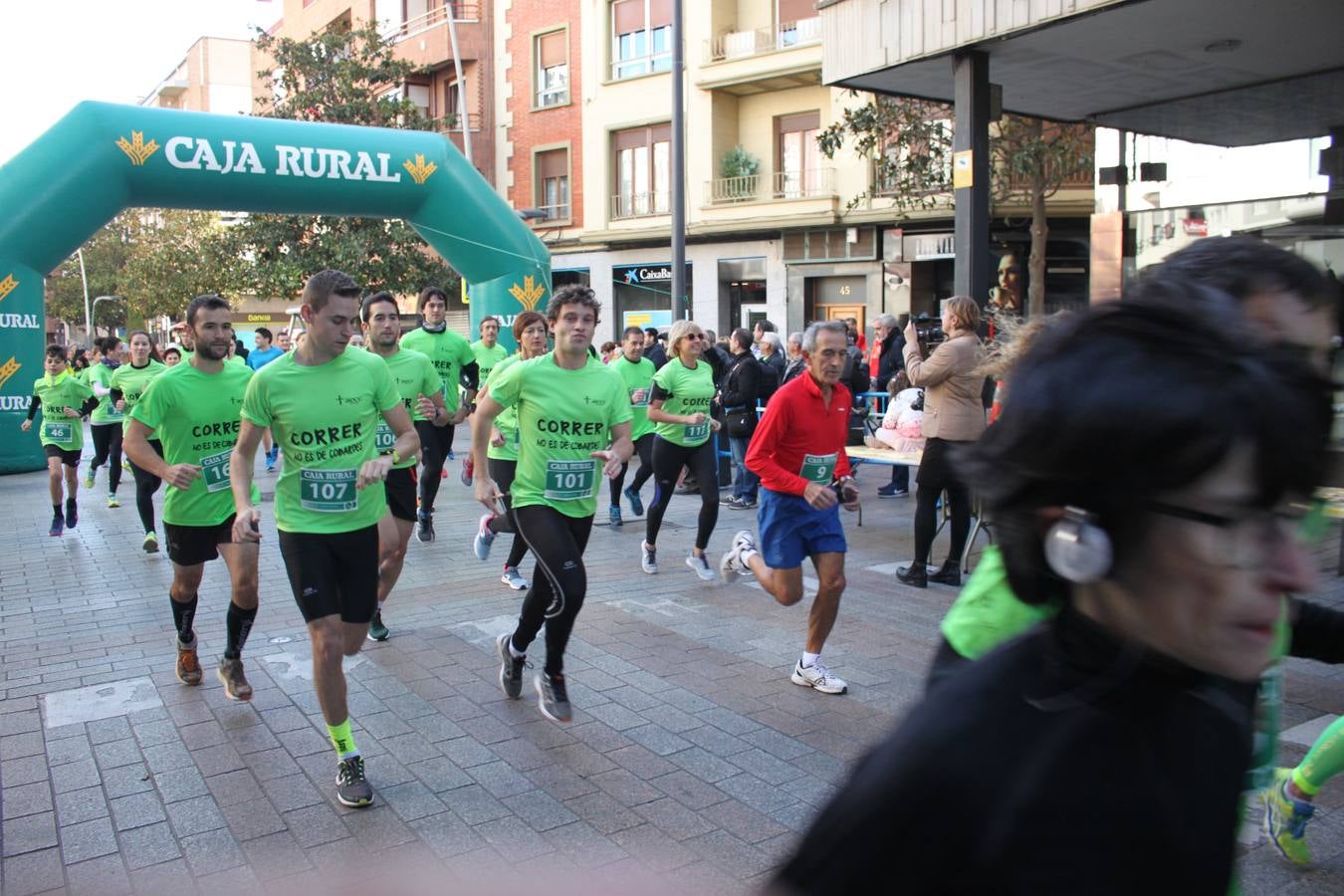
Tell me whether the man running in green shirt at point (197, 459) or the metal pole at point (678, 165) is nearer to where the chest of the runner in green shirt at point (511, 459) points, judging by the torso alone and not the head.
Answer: the man running in green shirt

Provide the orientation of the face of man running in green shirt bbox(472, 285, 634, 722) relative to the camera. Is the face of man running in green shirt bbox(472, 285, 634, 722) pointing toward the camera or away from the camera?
toward the camera

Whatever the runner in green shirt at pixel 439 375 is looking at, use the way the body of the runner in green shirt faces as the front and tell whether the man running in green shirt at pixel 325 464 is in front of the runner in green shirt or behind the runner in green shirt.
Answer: in front

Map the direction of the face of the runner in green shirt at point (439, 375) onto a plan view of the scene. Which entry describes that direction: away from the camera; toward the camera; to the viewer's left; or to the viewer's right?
toward the camera

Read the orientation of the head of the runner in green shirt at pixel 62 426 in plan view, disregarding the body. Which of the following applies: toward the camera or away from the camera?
toward the camera

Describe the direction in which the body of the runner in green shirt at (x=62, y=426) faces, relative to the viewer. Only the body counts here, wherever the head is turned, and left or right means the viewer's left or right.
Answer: facing the viewer

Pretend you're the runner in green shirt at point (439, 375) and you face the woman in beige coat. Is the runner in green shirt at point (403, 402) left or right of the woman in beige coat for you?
right

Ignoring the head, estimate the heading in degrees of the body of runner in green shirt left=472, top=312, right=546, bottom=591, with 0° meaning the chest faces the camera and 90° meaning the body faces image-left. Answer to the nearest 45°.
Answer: approximately 315°

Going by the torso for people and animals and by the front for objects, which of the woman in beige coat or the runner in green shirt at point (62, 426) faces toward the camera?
the runner in green shirt

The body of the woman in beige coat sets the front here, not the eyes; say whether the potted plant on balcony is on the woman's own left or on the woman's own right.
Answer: on the woman's own right

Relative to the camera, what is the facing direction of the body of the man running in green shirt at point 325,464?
toward the camera

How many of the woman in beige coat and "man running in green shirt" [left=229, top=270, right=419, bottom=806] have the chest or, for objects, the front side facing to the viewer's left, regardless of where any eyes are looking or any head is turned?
1

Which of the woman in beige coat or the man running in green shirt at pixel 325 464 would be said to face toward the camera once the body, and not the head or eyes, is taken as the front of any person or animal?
the man running in green shirt

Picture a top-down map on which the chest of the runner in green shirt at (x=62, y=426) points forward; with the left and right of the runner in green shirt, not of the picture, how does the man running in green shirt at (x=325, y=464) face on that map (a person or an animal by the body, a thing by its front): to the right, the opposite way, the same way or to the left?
the same way

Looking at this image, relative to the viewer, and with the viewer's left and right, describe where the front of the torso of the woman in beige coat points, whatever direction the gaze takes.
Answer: facing to the left of the viewer

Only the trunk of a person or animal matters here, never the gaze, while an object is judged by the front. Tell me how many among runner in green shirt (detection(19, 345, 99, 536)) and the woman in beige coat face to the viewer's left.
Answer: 1

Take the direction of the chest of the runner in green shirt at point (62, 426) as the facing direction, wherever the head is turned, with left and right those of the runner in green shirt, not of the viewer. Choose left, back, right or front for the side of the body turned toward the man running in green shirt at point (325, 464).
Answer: front
